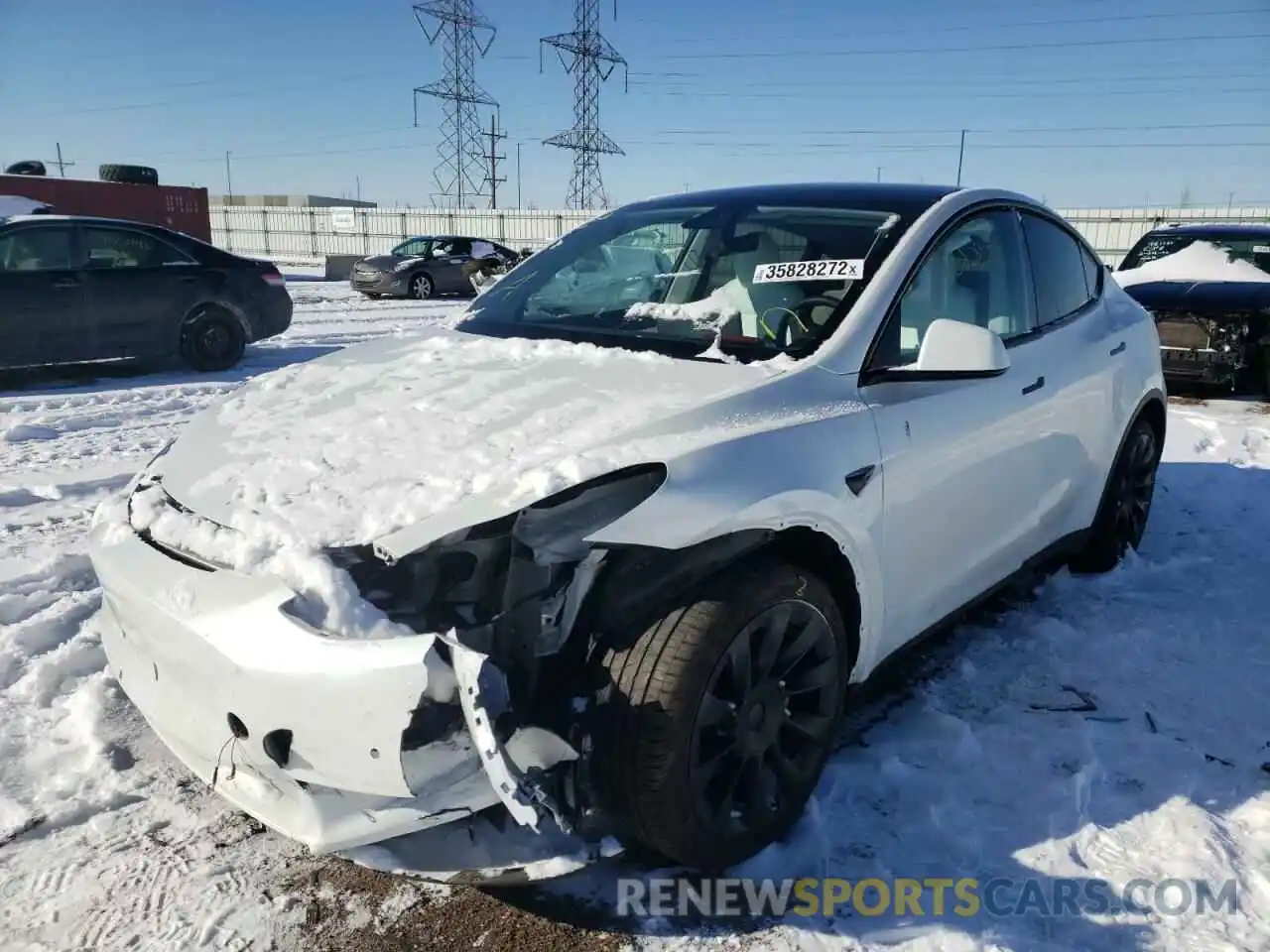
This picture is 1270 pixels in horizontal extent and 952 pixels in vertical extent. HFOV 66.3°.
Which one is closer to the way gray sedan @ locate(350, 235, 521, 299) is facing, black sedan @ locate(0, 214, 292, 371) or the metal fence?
the black sedan

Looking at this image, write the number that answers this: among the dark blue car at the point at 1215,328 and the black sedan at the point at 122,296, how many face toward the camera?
1

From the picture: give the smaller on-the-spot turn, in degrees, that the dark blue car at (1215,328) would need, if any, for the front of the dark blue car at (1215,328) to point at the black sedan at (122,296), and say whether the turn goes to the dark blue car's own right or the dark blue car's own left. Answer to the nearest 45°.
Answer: approximately 45° to the dark blue car's own right

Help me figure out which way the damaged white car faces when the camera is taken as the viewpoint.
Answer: facing the viewer and to the left of the viewer

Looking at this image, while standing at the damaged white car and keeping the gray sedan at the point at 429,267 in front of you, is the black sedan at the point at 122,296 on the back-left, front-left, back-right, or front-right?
front-left

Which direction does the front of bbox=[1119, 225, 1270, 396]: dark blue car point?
toward the camera

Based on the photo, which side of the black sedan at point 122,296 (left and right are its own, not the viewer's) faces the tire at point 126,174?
right

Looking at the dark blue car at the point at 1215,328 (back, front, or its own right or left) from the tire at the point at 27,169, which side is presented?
right

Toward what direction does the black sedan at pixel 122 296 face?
to the viewer's left

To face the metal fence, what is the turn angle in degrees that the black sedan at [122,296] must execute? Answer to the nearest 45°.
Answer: approximately 90° to its right

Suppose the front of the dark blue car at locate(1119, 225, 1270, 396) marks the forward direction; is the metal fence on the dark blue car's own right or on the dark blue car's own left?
on the dark blue car's own right
